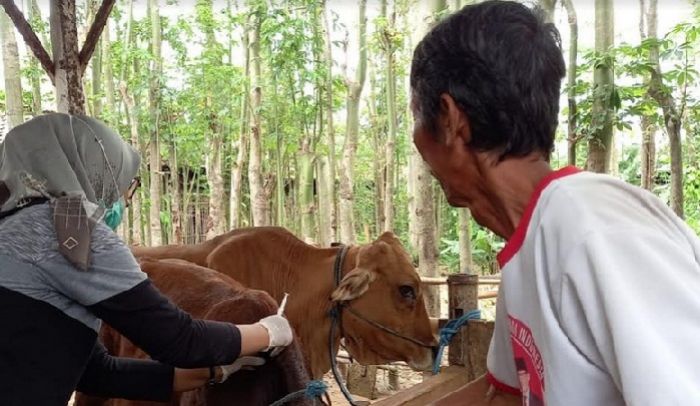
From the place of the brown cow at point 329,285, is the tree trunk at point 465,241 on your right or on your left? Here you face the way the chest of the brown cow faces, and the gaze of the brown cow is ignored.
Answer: on your left

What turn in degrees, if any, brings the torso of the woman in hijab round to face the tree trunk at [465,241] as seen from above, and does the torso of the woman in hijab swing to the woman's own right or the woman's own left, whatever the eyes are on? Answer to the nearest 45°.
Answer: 0° — they already face it

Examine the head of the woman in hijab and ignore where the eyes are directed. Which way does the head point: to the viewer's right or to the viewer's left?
to the viewer's right

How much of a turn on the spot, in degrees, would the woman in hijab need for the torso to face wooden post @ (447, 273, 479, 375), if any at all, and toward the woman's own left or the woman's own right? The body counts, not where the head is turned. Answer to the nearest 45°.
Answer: approximately 45° to the woman's own right

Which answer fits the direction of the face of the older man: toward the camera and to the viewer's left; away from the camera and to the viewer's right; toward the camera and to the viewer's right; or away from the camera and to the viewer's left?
away from the camera and to the viewer's left

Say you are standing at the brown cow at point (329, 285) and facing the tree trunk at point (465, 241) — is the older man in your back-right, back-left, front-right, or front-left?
back-right

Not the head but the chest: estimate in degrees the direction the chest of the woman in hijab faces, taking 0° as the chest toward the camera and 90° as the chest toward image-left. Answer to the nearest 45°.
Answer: approximately 225°

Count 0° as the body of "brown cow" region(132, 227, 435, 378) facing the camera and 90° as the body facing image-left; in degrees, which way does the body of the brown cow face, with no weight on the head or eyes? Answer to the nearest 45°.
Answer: approximately 270°

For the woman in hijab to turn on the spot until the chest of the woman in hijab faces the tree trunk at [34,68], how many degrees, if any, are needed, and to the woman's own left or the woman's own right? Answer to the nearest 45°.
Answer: approximately 45° to the woman's own left

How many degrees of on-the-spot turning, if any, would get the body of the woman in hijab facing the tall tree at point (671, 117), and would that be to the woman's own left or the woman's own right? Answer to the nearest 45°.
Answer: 0° — they already face it

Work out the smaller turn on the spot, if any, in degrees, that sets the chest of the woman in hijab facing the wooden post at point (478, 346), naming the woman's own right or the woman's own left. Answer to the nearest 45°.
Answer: approximately 45° to the woman's own right
